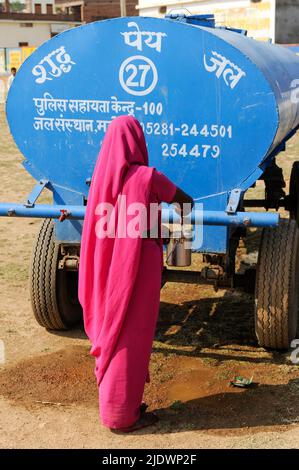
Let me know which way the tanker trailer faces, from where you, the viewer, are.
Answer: facing away from the viewer and to the right of the viewer

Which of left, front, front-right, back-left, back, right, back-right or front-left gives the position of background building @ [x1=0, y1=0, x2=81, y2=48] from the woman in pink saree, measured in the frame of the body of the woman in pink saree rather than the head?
front-left

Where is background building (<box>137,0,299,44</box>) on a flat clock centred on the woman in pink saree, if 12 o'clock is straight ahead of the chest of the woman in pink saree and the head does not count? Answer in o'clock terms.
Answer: The background building is roughly at 11 o'clock from the woman in pink saree.

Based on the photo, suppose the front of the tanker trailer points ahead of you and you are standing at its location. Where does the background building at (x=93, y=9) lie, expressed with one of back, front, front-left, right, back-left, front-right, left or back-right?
front-left

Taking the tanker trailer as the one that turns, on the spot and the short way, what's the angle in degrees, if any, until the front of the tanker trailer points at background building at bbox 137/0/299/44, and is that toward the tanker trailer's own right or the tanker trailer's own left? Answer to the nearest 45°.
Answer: approximately 45° to the tanker trailer's own left

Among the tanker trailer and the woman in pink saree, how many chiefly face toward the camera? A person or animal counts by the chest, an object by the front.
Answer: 0

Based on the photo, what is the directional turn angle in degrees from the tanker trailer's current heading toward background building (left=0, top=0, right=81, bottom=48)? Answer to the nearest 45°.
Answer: approximately 45° to its left

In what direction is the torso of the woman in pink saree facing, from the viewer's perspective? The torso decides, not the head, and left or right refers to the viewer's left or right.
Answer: facing away from the viewer and to the right of the viewer

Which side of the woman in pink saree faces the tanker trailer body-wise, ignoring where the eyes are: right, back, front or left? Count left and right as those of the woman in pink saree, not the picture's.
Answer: front
